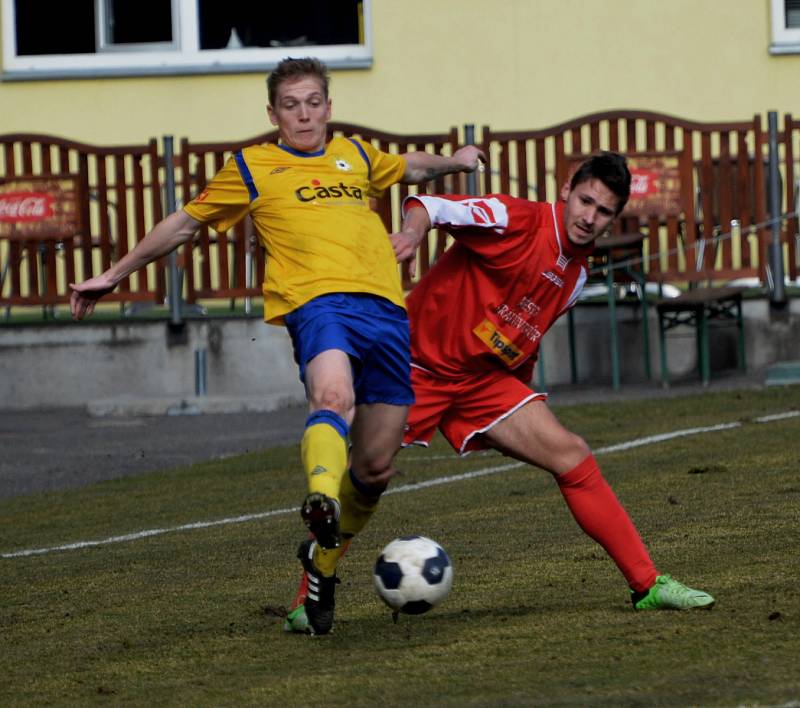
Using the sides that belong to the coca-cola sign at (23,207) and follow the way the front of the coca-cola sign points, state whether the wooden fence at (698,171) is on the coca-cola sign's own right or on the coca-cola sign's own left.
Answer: on the coca-cola sign's own left

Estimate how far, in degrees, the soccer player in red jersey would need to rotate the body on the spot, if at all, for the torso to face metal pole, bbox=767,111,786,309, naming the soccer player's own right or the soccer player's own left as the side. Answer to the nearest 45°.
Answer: approximately 135° to the soccer player's own left

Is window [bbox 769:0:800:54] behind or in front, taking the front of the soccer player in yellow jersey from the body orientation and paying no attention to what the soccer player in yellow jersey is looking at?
behind

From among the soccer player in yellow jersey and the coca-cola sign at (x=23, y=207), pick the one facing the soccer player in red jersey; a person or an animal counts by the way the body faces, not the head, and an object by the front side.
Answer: the coca-cola sign

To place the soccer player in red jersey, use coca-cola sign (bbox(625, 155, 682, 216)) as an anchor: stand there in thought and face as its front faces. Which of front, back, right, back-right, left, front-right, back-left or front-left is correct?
front

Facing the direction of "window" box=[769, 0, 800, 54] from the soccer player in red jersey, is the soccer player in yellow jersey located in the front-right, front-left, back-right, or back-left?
back-left

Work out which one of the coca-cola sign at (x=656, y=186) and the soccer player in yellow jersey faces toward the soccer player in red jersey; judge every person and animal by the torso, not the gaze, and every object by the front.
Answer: the coca-cola sign

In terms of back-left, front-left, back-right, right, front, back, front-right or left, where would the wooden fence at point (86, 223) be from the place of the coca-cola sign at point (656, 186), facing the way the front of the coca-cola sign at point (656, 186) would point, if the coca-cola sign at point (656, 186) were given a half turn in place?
left

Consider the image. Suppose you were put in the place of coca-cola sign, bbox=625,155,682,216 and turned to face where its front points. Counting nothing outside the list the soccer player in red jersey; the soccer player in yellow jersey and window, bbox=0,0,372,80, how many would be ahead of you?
2

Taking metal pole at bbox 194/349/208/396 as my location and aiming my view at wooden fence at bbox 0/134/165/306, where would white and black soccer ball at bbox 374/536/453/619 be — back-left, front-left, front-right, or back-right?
back-left
